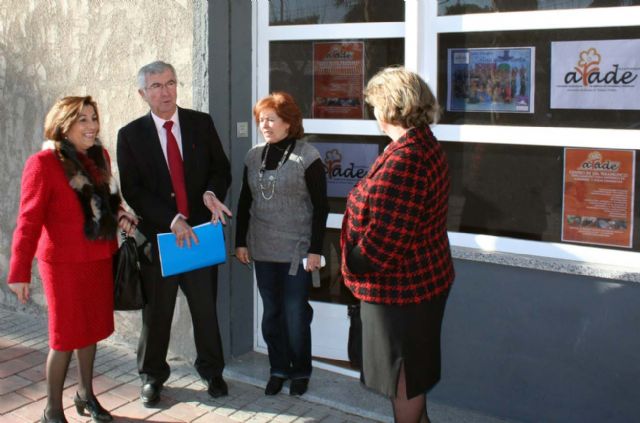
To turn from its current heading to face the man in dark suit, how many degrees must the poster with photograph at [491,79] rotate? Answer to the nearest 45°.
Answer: approximately 90° to its right

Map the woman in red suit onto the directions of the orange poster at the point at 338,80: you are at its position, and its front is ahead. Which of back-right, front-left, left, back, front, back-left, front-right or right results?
front-right

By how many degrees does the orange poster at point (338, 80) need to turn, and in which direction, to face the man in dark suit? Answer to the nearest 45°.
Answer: approximately 45° to its right

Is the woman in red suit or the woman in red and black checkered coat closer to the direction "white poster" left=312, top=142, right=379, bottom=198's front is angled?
the woman in red and black checkered coat

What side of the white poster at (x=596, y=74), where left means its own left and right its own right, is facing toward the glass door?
right

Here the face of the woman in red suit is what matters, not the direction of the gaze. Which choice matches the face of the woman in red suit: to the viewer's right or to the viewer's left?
to the viewer's right

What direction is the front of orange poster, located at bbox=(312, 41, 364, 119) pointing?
toward the camera

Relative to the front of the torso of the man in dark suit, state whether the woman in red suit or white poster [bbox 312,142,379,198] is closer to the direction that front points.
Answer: the woman in red suit

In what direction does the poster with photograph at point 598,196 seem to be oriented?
toward the camera

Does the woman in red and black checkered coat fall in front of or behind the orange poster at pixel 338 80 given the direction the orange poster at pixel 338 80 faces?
in front

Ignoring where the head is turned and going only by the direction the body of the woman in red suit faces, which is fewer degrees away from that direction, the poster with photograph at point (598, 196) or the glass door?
the poster with photograph

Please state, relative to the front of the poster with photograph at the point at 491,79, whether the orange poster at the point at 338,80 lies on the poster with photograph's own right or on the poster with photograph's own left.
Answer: on the poster with photograph's own right

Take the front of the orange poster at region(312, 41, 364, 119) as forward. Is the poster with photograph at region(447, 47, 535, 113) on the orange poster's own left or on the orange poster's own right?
on the orange poster's own left

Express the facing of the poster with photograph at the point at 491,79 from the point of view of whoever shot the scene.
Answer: facing the viewer

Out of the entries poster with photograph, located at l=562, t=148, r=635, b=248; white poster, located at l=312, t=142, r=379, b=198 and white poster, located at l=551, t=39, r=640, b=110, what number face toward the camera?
3
